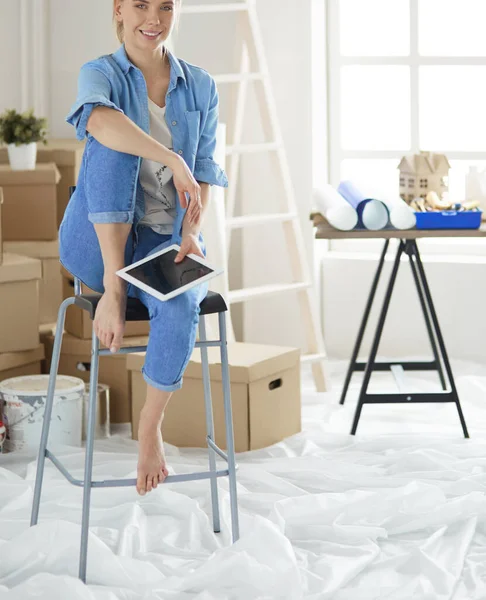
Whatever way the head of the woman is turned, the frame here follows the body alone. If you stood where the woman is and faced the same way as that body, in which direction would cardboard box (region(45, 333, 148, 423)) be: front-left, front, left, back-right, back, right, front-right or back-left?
back

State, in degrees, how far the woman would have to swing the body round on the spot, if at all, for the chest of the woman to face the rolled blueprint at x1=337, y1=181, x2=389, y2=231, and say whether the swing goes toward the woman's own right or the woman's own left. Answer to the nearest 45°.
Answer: approximately 135° to the woman's own left

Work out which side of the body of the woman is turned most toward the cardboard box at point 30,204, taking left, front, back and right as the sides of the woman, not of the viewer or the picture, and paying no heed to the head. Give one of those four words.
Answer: back

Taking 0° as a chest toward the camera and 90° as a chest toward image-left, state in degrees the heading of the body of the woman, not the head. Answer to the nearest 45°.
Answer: approximately 0°

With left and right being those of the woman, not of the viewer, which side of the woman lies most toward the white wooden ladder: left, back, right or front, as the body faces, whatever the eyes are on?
back

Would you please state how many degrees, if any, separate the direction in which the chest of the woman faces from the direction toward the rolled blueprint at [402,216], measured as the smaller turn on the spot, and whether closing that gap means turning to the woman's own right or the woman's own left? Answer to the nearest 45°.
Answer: approximately 135° to the woman's own left

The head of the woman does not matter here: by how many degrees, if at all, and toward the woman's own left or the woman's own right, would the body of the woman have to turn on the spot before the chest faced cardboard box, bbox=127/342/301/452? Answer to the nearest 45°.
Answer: approximately 180°

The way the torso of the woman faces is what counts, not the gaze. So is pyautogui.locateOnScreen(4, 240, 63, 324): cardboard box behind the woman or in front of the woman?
behind

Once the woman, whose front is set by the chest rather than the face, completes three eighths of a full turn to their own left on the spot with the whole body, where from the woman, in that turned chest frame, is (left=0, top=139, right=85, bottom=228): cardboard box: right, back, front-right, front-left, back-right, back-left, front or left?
front-left
